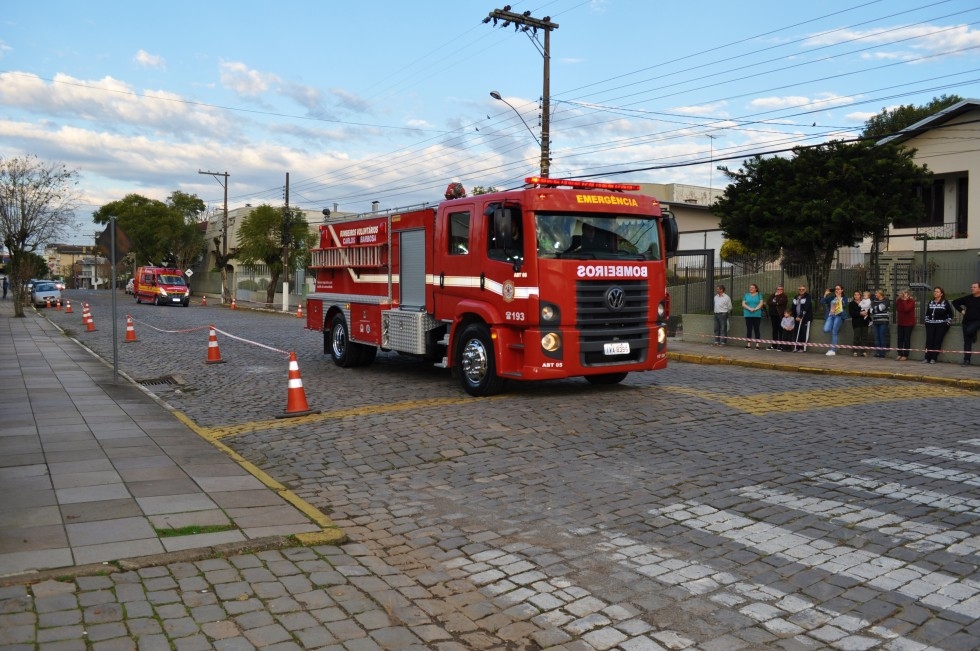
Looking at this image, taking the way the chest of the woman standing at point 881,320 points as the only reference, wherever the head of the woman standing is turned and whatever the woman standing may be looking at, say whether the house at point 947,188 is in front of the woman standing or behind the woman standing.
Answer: behind

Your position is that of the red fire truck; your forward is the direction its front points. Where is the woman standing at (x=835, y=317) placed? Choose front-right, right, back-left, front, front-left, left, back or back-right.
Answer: left

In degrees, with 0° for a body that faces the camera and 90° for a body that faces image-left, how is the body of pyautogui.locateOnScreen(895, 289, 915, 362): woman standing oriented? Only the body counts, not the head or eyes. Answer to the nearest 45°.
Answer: approximately 45°

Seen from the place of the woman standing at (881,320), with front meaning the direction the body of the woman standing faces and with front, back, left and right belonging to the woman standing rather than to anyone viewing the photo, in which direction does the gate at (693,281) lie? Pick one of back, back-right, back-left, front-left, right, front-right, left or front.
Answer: right

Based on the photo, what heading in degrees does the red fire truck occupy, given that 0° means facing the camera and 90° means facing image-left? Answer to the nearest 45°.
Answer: approximately 315°

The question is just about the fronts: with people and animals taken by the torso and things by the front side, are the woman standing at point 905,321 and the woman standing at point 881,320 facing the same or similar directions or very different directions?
same or similar directions

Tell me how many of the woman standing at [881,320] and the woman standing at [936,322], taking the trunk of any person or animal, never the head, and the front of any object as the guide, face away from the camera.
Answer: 0

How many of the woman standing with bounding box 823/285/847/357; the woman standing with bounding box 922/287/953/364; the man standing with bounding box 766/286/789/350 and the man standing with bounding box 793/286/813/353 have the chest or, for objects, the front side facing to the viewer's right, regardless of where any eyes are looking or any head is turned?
0

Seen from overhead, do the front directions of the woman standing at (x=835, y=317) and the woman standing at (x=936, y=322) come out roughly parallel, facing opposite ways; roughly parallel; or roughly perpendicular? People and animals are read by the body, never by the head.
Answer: roughly parallel

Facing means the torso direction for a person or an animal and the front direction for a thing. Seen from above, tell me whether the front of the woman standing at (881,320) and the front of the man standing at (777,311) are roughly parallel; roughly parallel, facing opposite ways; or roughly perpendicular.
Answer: roughly parallel

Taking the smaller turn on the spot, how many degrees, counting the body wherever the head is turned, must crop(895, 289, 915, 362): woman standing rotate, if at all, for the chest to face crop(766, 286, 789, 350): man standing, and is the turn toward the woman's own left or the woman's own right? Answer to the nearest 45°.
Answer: approximately 90° to the woman's own right

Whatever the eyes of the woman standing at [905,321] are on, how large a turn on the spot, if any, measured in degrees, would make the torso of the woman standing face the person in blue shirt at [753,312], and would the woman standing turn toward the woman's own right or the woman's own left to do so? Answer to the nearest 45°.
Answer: approximately 90° to the woman's own right

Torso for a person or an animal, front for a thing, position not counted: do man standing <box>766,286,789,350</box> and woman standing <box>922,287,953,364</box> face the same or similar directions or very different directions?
same or similar directions

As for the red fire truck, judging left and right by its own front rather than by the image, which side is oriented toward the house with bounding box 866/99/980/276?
left

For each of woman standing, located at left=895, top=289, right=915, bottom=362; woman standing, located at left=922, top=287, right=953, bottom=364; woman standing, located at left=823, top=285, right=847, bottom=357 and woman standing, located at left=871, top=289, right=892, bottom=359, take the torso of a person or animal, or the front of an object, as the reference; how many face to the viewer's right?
0

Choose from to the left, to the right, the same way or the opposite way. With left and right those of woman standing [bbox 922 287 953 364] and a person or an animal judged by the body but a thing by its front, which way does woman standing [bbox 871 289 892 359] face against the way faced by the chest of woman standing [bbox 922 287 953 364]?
the same way

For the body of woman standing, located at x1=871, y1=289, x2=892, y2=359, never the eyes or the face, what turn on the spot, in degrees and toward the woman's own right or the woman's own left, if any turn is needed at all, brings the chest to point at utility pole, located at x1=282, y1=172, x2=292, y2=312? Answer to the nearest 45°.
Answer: approximately 90° to the woman's own right

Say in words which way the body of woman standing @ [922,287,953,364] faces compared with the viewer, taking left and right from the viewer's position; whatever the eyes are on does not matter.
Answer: facing the viewer and to the left of the viewer
